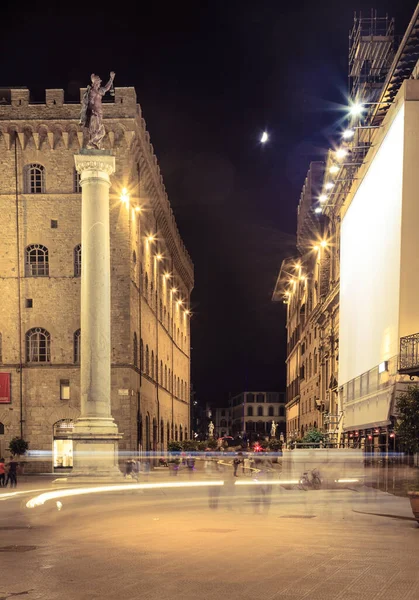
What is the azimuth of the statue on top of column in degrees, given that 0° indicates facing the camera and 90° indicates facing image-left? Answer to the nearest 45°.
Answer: approximately 315°

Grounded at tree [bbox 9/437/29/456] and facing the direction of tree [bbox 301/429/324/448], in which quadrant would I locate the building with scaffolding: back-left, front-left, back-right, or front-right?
front-right

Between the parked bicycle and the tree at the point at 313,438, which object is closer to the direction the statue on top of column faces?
the parked bicycle

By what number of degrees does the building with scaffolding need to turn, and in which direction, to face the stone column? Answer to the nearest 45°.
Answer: approximately 45° to its left

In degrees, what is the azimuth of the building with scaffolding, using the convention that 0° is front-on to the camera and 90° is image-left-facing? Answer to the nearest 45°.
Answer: approximately 45°

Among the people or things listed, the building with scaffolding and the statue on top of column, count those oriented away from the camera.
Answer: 0

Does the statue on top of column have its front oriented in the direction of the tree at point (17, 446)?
no

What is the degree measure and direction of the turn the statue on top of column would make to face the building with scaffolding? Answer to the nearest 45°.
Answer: approximately 45° to its left
